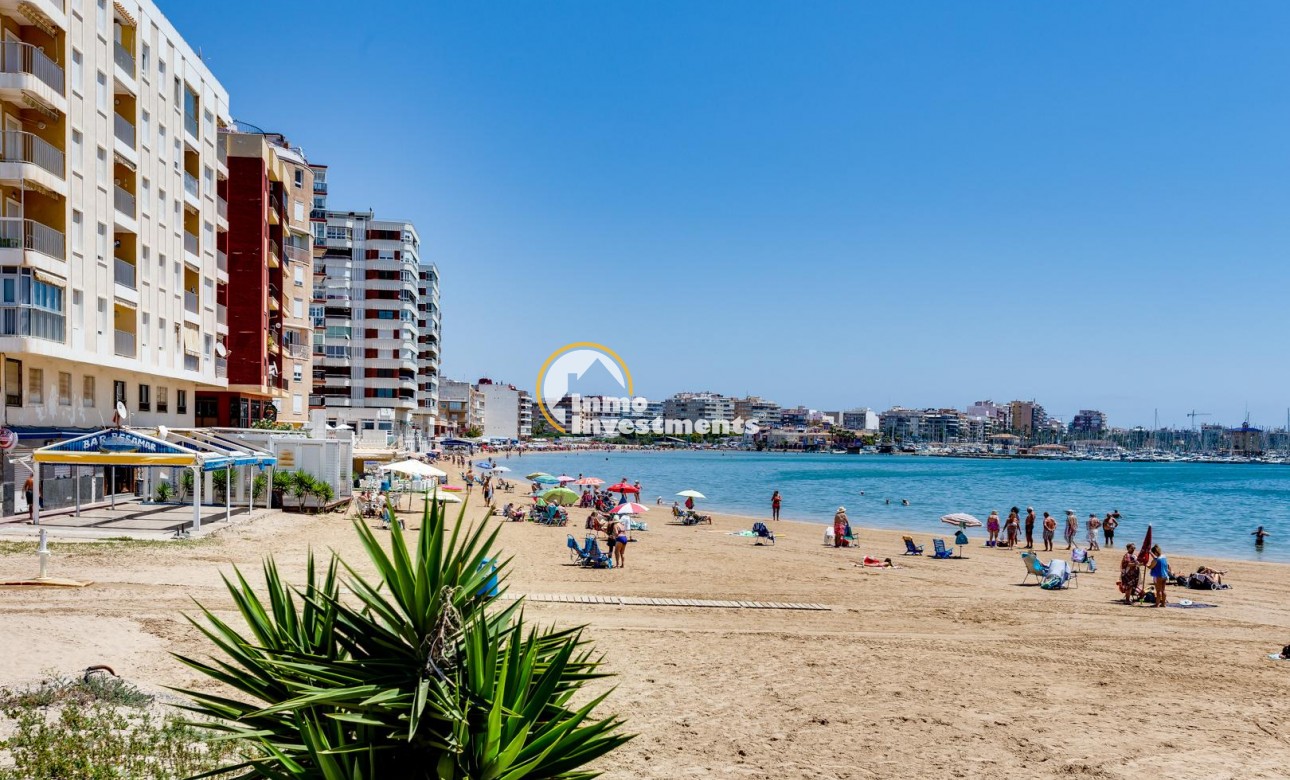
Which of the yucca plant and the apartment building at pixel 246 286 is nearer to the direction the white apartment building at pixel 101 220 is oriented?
the yucca plant

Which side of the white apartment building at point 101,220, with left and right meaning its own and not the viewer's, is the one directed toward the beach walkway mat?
front

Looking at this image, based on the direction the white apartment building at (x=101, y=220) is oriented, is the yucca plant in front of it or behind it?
in front

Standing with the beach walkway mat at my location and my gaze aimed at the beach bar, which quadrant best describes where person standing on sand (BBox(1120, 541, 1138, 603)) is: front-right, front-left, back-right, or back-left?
back-right

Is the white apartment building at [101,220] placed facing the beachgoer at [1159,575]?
yes

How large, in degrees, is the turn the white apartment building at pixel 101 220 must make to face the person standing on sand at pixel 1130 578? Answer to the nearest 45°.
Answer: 0° — it already faces them

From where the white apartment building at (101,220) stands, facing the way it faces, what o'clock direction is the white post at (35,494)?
The white post is roughly at 2 o'clock from the white apartment building.

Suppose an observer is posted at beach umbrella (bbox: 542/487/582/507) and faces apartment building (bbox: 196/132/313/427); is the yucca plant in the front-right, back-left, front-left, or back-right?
back-left

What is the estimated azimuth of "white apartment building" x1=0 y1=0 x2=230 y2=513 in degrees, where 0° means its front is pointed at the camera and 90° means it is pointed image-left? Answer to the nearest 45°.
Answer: approximately 315°

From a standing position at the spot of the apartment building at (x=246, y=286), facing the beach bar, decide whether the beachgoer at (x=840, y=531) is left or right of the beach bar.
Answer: left
